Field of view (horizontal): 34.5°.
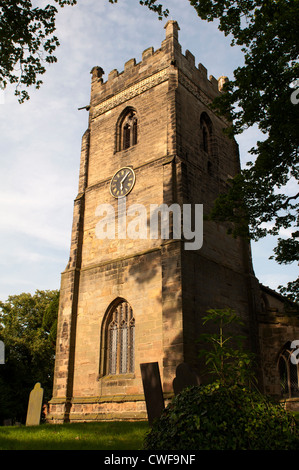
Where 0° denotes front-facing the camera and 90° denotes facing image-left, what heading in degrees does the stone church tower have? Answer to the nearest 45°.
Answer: approximately 45°

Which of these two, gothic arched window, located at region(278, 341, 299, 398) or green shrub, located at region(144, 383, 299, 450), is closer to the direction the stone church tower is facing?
the green shrub

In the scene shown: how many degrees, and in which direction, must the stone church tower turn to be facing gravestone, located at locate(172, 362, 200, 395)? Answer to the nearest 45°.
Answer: approximately 45° to its left

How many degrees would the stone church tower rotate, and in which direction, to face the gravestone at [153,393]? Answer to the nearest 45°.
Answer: approximately 45° to its left

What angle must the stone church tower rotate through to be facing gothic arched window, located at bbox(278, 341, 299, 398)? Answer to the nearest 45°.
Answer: approximately 135° to its left

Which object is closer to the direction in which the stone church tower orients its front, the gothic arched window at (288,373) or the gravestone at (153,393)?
the gravestone

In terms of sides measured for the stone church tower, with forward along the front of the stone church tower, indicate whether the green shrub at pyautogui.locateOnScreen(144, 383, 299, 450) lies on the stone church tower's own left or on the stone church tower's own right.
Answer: on the stone church tower's own left
